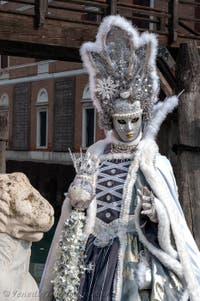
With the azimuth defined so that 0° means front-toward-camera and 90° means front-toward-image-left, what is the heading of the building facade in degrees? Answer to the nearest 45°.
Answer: approximately 45°

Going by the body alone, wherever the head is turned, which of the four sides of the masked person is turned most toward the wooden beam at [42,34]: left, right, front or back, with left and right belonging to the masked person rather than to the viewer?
back

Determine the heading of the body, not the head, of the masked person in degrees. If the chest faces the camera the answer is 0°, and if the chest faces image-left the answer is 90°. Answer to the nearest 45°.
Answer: approximately 0°

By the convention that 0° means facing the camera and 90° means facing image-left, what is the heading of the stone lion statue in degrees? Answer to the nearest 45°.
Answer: approximately 270°

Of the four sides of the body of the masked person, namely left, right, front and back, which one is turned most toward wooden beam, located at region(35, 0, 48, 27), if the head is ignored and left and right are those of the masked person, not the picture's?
back

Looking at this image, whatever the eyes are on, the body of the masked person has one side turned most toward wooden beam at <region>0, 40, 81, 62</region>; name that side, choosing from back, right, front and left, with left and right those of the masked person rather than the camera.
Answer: back

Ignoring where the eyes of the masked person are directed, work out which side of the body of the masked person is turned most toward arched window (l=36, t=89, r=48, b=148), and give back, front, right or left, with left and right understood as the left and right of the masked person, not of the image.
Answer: back
